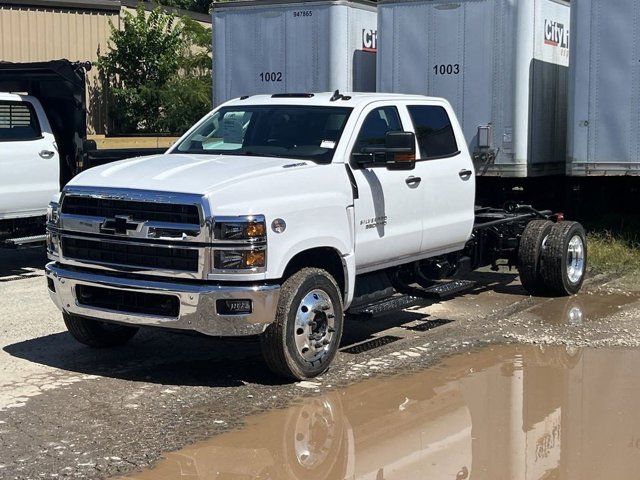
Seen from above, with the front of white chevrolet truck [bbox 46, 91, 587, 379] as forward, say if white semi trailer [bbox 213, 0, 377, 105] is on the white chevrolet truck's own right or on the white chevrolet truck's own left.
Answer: on the white chevrolet truck's own right

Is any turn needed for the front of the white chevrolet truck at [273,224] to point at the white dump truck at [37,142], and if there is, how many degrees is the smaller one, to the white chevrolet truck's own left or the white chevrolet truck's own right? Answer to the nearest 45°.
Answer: approximately 90° to the white chevrolet truck's own right

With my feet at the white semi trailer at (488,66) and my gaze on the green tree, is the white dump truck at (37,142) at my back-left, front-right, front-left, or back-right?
front-left

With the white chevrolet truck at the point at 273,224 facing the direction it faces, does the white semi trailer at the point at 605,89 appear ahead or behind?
behind

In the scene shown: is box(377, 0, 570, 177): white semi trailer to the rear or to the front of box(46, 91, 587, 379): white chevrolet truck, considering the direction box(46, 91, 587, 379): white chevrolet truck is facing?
to the rear

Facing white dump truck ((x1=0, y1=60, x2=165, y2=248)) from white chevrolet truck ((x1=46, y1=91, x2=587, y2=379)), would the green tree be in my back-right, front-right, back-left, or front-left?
front-right

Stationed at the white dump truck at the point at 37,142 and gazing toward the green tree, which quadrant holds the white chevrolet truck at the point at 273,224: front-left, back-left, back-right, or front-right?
back-right

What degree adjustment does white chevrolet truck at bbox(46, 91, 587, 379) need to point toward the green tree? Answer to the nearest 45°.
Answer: approximately 135° to its right

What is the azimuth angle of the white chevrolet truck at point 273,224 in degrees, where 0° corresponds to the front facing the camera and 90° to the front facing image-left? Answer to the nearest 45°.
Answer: approximately 45°
